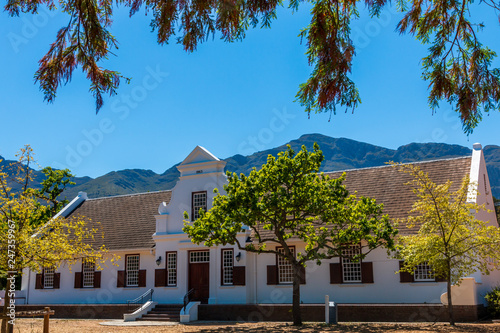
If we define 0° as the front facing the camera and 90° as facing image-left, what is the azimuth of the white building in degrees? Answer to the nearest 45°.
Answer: approximately 45°

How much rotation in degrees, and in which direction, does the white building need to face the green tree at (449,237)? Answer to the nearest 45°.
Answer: approximately 90° to its left

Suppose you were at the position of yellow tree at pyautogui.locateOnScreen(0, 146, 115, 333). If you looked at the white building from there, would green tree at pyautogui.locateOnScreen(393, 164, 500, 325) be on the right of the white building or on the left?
right

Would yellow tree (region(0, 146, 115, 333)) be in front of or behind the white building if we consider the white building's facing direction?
in front
